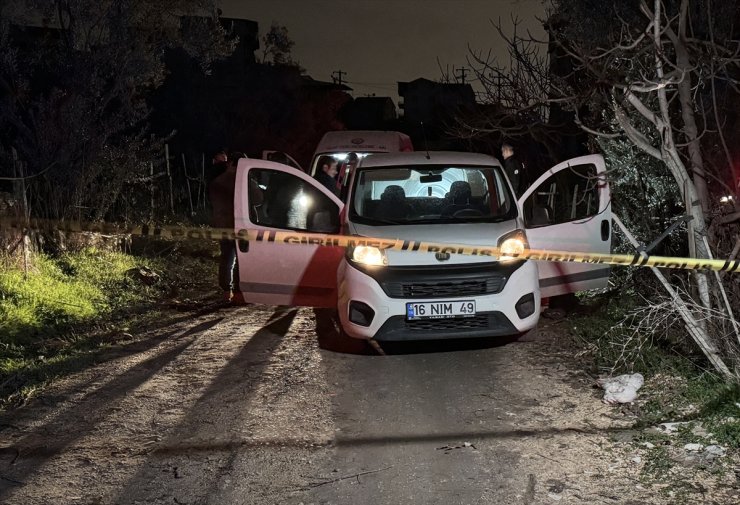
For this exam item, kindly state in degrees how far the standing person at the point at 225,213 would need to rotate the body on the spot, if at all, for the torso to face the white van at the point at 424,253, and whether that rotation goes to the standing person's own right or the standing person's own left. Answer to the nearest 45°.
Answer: approximately 45° to the standing person's own right

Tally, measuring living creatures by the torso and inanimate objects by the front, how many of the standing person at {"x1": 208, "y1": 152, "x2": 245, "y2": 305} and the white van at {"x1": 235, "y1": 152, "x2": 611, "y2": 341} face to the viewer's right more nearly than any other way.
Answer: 1

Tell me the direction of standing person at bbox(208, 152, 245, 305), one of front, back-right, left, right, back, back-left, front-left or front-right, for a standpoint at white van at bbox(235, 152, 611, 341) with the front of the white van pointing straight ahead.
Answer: back-right

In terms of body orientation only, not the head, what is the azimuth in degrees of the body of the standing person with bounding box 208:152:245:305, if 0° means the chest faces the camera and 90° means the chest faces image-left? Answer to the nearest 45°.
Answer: approximately 270°

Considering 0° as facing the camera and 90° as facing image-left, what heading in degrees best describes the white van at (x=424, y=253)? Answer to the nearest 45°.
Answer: approximately 0°

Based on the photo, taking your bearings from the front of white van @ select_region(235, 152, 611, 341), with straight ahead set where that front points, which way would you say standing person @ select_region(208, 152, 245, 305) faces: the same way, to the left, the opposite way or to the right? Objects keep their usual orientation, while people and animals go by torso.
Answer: to the left
